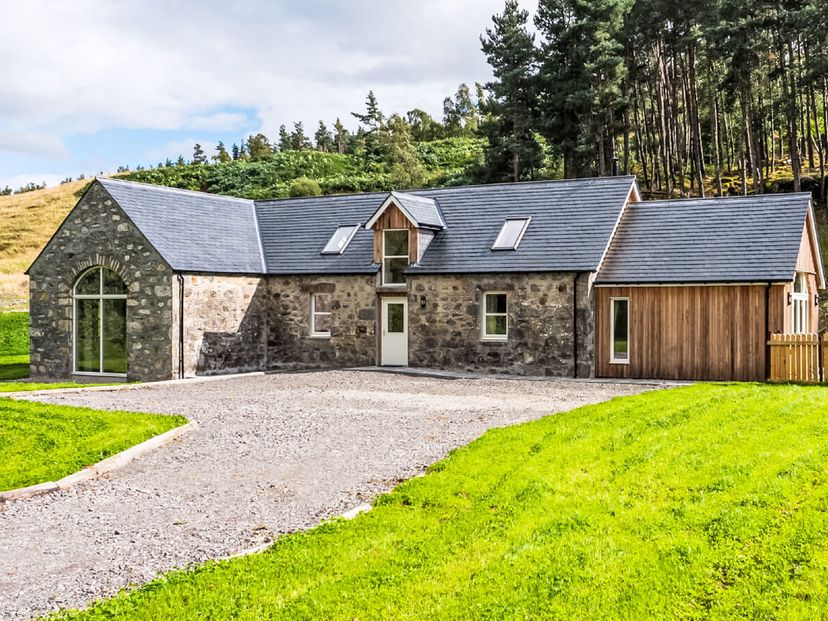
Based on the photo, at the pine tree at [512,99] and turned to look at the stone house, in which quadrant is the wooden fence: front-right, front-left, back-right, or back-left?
front-left

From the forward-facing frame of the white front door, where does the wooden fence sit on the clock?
The wooden fence is roughly at 10 o'clock from the white front door.

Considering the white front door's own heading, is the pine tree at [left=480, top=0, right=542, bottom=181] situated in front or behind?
behind

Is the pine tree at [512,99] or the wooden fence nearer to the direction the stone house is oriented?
the wooden fence

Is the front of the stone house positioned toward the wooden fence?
no

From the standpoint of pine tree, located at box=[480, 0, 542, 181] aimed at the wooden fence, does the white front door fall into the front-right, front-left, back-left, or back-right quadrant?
front-right

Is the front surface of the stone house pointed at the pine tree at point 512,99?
no

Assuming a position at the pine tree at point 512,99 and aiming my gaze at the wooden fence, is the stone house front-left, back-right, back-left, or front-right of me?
front-right

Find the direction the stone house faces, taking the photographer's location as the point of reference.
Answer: facing the viewer

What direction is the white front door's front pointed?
toward the camera

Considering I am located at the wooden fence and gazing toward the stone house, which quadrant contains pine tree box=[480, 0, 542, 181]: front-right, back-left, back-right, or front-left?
front-right

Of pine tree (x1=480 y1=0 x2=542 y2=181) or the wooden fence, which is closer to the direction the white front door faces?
the wooden fence
